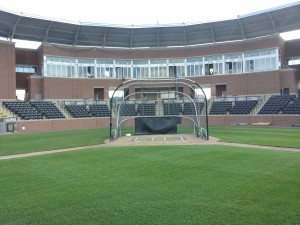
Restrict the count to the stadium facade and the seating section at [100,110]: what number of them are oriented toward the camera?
2

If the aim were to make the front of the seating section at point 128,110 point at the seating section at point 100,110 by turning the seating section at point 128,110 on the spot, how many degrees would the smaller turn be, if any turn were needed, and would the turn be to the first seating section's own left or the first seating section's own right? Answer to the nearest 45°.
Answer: approximately 90° to the first seating section's own right

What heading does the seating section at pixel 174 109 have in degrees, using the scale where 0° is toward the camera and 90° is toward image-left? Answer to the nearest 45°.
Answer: approximately 0°

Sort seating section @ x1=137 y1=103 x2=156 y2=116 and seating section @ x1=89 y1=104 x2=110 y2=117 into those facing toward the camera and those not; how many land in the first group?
2

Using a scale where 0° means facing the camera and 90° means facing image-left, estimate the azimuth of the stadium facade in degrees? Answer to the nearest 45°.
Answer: approximately 0°
